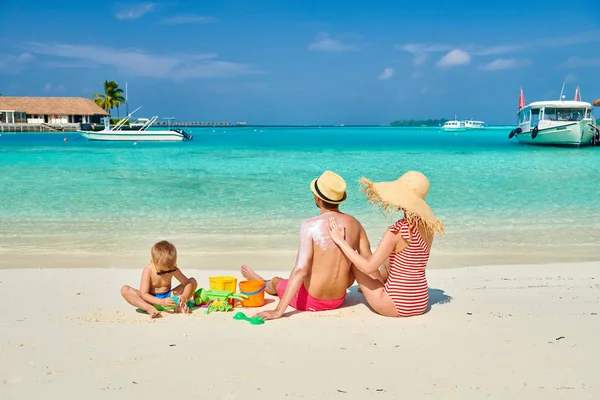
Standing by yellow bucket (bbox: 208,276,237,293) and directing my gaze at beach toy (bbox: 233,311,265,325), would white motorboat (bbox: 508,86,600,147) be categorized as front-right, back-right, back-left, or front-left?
back-left

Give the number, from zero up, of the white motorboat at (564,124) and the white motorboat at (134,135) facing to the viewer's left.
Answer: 1

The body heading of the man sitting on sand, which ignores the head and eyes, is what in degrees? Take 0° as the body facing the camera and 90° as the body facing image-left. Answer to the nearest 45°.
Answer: approximately 135°

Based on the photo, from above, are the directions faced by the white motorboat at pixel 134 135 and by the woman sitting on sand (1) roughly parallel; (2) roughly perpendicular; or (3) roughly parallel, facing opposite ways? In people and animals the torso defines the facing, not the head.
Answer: roughly perpendicular
